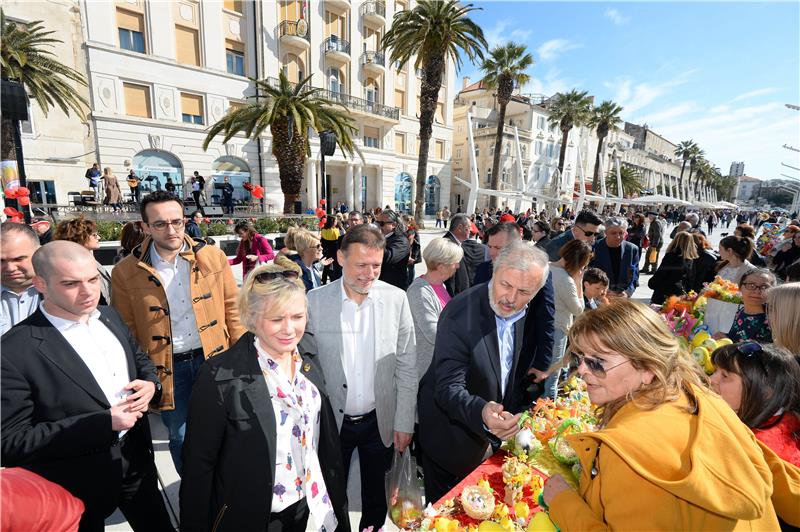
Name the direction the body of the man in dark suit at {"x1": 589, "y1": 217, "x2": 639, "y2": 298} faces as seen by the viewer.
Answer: toward the camera

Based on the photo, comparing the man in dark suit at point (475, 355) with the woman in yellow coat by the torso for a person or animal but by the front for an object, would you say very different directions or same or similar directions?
very different directions

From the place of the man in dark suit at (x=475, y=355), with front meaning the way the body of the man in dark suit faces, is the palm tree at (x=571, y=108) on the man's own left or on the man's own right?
on the man's own left

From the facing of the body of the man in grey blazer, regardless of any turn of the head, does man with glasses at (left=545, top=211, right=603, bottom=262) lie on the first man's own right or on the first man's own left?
on the first man's own left

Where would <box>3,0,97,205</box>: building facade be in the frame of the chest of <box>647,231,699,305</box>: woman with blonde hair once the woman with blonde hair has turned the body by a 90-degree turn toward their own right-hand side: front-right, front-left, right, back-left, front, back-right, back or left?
back-right

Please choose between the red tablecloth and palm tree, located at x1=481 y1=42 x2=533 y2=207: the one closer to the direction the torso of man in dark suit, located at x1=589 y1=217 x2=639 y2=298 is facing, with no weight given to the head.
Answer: the red tablecloth

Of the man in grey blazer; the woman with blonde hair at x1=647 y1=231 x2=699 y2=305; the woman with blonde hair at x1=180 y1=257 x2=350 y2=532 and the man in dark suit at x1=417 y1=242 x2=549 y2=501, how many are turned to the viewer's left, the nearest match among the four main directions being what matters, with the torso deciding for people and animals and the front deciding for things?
0

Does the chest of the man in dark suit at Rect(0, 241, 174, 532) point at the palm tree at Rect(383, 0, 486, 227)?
no

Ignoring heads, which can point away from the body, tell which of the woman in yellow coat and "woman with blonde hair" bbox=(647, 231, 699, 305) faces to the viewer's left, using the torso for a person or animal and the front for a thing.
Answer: the woman in yellow coat

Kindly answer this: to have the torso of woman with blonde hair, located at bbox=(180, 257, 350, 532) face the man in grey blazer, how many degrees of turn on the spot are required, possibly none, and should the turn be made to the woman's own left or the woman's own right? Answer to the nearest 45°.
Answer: approximately 90° to the woman's own left

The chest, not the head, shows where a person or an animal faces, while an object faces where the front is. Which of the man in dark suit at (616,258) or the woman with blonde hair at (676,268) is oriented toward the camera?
the man in dark suit

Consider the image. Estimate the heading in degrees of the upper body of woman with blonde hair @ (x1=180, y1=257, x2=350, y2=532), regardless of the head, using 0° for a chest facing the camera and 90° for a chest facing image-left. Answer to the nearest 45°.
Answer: approximately 315°

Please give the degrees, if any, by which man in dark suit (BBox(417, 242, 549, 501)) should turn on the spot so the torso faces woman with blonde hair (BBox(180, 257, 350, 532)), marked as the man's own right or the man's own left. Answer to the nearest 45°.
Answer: approximately 90° to the man's own right

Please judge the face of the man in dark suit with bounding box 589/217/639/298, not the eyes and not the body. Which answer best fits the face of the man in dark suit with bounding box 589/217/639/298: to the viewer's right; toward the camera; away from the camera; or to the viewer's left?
toward the camera

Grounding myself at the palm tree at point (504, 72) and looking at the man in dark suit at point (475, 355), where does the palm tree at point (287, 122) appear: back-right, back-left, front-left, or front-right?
front-right

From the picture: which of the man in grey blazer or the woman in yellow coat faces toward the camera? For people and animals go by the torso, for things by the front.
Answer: the man in grey blazer

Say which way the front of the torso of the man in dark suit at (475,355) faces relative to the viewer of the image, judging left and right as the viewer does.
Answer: facing the viewer and to the right of the viewer

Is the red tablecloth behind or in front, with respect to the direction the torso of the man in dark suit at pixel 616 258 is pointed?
in front

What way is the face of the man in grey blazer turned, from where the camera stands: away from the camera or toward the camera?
toward the camera
